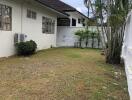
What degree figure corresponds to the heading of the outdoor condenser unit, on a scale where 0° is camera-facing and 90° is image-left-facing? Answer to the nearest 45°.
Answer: approximately 315°
